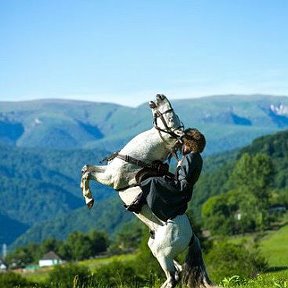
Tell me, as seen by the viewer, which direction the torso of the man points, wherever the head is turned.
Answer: to the viewer's left

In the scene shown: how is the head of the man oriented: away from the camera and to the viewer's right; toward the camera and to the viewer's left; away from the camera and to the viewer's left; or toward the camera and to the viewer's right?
away from the camera and to the viewer's left
